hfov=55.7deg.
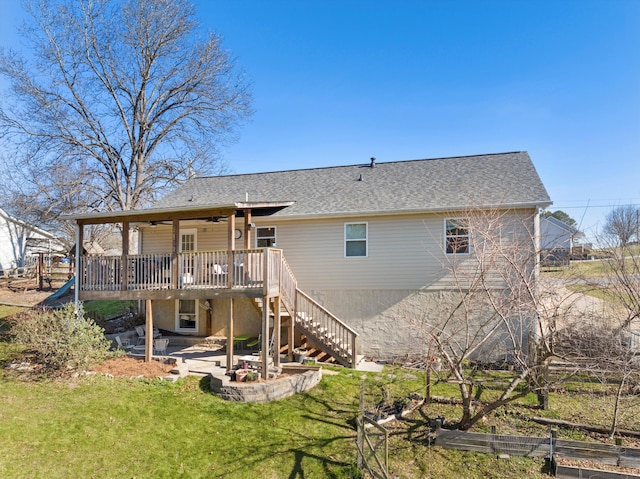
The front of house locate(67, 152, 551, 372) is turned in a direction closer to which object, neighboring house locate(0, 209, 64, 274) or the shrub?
the neighboring house

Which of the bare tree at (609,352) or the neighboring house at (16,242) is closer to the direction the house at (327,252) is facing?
the neighboring house

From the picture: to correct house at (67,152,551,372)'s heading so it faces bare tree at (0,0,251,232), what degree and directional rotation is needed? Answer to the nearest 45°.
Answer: approximately 45° to its left

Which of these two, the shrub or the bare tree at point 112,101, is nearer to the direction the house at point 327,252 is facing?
the bare tree

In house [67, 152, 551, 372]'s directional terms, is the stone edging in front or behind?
behind

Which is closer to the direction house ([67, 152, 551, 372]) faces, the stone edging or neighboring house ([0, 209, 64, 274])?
the neighboring house

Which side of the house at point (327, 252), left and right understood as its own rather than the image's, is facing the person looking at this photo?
back
